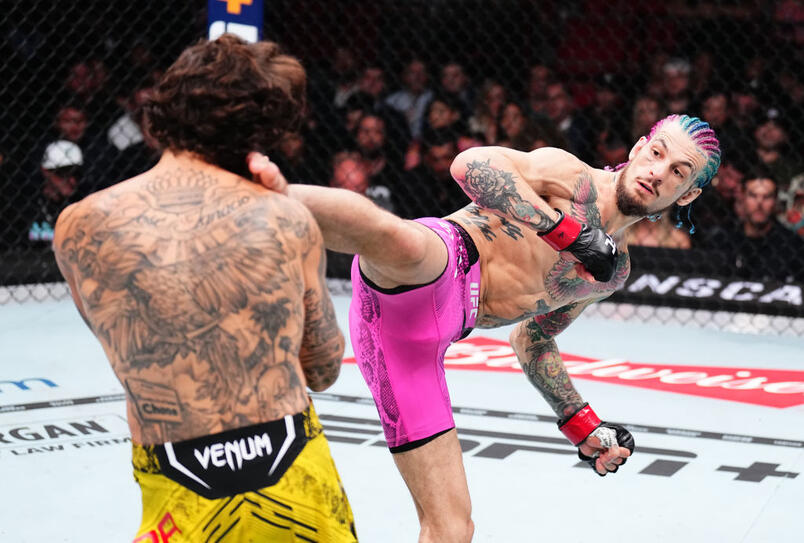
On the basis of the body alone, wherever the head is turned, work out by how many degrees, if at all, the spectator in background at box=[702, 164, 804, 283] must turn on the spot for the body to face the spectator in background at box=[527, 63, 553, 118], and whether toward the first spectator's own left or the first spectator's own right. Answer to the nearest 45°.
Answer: approximately 135° to the first spectator's own right

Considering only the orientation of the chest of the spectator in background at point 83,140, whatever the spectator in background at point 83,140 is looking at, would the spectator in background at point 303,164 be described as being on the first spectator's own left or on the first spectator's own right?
on the first spectator's own left

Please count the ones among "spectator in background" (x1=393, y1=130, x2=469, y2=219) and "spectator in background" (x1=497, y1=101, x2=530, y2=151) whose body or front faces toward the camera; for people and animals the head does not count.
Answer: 2

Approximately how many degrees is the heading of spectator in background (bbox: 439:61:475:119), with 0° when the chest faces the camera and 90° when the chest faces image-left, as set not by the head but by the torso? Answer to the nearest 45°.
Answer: approximately 0°

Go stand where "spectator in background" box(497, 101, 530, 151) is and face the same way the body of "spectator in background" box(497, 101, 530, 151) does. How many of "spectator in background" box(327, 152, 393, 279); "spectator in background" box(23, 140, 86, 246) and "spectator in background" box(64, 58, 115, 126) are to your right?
3

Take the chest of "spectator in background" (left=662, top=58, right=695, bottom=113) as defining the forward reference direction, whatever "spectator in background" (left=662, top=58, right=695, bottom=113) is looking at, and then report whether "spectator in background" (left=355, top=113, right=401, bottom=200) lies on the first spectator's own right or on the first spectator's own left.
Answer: on the first spectator's own right
